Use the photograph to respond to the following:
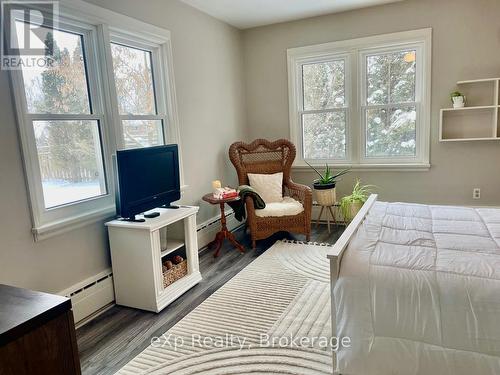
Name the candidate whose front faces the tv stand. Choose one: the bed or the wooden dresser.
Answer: the bed

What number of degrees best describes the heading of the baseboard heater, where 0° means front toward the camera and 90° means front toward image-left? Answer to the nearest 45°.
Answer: approximately 315°

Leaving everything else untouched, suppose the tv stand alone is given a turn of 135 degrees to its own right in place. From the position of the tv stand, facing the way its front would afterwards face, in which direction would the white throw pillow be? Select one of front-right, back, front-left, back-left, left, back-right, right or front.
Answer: back-right

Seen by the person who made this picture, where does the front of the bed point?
facing to the left of the viewer

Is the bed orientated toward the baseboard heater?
yes

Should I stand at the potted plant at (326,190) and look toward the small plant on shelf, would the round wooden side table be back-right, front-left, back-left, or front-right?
back-right

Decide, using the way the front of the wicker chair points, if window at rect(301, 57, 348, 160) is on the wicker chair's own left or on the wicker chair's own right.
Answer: on the wicker chair's own left

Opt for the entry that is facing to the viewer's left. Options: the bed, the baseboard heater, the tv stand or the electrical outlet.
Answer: the bed

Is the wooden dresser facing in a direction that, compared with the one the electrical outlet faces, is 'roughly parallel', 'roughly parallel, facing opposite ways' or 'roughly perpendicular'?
roughly perpendicular
